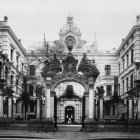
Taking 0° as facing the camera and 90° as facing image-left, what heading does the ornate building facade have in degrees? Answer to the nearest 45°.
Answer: approximately 0°
